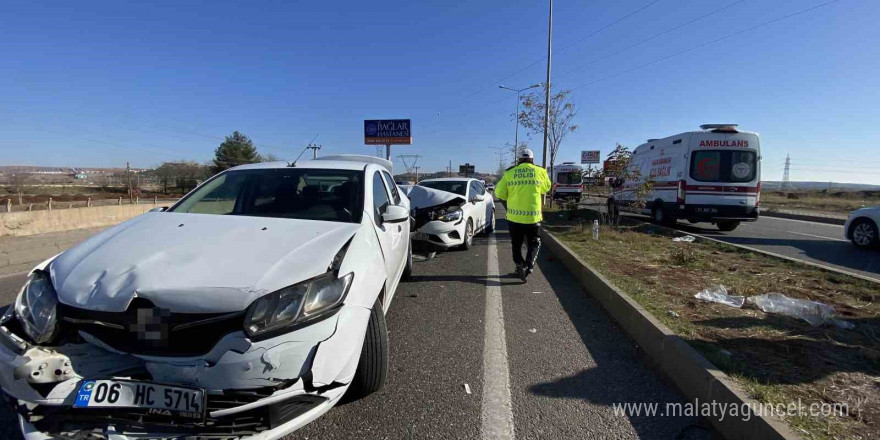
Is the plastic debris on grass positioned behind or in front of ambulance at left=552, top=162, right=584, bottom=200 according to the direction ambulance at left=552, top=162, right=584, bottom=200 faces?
behind

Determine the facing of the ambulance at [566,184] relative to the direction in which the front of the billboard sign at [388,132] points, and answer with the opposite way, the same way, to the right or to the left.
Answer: the opposite way

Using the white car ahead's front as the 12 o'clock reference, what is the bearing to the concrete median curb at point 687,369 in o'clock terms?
The concrete median curb is roughly at 10 o'clock from the white car ahead.

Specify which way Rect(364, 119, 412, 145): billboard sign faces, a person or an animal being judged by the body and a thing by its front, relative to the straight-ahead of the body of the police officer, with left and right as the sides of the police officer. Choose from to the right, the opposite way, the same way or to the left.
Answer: the opposite way

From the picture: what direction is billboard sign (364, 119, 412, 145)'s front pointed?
toward the camera

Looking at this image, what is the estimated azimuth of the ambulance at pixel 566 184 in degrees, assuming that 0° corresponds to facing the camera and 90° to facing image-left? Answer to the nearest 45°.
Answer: approximately 180°

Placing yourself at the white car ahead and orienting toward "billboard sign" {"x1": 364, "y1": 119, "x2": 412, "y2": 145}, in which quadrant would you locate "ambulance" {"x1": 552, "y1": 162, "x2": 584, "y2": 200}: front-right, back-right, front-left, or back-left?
front-right

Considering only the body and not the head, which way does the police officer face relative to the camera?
away from the camera

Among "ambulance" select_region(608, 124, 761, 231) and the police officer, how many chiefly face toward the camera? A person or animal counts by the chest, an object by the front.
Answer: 0

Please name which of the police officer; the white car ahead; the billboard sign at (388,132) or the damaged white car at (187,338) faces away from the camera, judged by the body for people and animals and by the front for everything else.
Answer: the police officer

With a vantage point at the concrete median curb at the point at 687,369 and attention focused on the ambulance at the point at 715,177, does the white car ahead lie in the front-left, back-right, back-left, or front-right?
front-left

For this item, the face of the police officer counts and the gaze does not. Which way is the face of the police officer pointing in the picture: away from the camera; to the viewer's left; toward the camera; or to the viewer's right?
away from the camera

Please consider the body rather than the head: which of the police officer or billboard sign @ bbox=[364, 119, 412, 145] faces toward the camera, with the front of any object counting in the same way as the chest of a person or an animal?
the billboard sign
